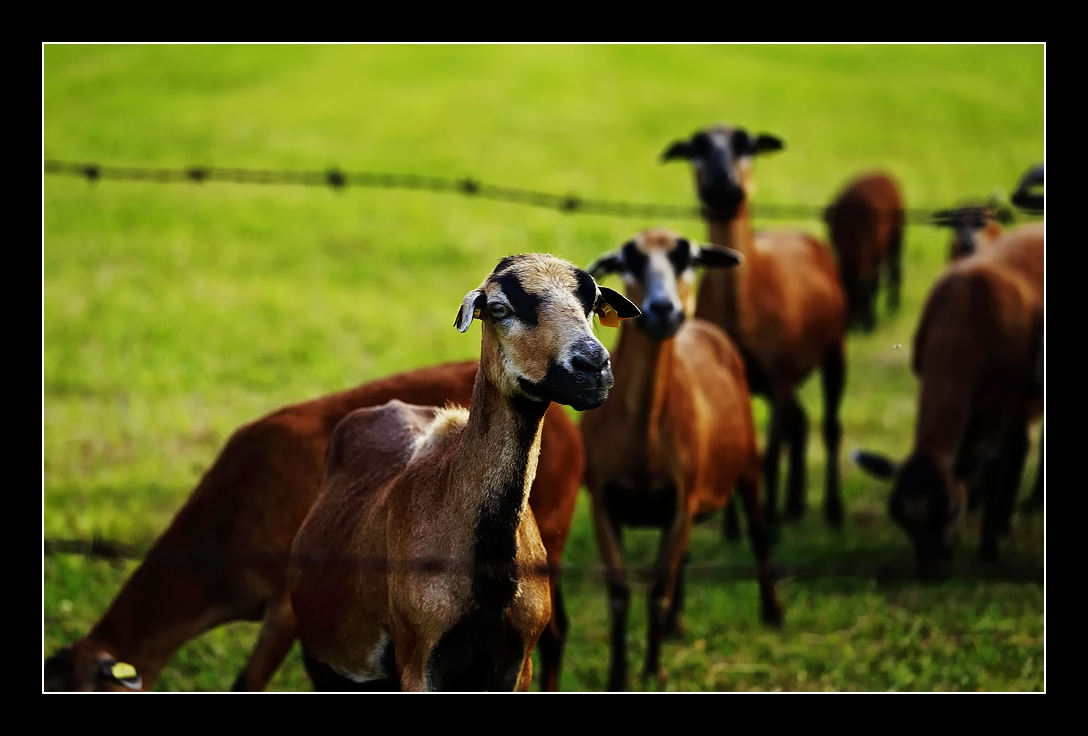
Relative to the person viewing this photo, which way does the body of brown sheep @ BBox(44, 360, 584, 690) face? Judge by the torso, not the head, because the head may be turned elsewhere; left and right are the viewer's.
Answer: facing to the left of the viewer

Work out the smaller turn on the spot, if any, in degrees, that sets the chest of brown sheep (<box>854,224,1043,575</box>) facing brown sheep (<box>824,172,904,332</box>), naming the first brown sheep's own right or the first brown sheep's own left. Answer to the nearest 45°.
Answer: approximately 135° to the first brown sheep's own right

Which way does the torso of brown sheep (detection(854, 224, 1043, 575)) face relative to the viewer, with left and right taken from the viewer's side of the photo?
facing the viewer and to the left of the viewer

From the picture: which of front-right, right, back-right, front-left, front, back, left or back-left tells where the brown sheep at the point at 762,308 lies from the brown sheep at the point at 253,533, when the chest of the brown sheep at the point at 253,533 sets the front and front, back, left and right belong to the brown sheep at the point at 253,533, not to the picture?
back-right

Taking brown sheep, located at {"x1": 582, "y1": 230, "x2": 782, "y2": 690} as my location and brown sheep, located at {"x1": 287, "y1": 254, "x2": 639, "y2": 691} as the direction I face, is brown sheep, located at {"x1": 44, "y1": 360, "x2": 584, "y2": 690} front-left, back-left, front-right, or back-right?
front-right

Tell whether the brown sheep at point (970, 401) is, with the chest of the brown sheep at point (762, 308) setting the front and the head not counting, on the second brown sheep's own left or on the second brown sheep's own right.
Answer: on the second brown sheep's own left

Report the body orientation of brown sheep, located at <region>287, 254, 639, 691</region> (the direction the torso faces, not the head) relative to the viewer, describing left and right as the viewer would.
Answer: facing the viewer and to the right of the viewer

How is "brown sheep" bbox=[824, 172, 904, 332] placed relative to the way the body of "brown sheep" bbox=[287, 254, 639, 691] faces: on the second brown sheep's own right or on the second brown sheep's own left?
on the second brown sheep's own left

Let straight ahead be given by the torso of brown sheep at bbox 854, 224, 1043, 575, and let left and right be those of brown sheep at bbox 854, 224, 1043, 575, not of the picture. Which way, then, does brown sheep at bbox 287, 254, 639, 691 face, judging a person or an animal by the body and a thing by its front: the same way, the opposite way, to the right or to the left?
to the left

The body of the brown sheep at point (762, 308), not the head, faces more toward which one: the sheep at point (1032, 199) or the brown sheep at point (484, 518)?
the brown sheep

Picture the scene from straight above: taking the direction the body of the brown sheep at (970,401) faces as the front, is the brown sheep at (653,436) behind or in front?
in front

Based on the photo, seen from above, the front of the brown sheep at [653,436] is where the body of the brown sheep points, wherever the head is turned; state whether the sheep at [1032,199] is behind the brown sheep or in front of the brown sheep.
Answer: behind

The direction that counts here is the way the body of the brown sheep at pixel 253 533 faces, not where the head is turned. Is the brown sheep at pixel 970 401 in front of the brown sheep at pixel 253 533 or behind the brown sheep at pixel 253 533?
behind
